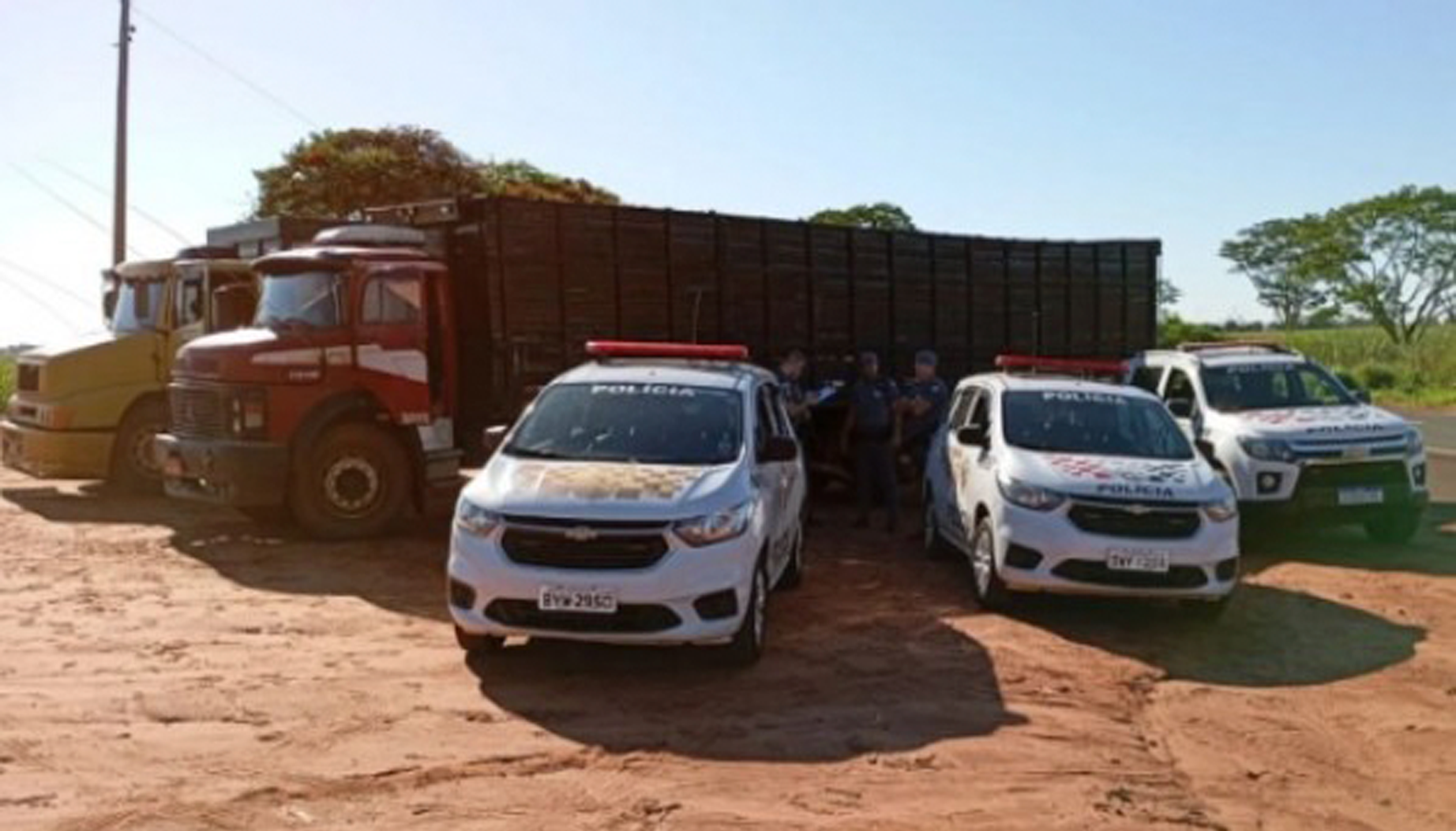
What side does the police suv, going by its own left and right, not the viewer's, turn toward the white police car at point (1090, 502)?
right

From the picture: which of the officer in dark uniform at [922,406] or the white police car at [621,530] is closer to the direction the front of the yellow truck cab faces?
the white police car

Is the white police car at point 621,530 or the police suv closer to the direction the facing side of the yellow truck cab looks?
the white police car

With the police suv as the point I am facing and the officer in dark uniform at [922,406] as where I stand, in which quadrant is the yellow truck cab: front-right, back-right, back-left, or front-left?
back-left

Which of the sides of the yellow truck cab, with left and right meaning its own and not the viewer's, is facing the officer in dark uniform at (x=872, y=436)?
left

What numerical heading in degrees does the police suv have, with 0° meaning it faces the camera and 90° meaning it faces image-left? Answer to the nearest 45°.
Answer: approximately 315°

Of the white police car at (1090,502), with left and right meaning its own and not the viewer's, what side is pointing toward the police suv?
left

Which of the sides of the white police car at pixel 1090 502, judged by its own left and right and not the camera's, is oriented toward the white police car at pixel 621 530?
right

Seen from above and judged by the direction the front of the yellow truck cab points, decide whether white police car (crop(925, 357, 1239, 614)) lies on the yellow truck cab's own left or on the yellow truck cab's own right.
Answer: on the yellow truck cab's own left

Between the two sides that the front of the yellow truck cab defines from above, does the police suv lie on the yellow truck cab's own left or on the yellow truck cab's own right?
on the yellow truck cab's own left

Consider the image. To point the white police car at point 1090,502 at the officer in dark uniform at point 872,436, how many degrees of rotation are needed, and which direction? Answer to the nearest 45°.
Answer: approximately 180°
